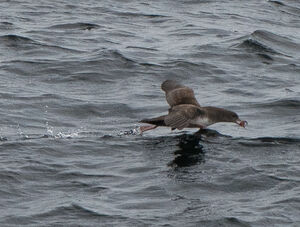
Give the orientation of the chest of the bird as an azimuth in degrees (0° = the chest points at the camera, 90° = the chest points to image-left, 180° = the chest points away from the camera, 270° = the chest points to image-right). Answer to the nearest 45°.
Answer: approximately 270°
